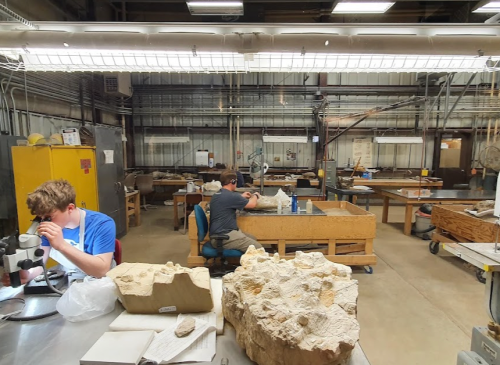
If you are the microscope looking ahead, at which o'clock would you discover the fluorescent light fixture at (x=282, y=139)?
The fluorescent light fixture is roughly at 11 o'clock from the microscope.

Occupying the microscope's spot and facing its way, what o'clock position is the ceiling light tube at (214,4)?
The ceiling light tube is roughly at 11 o'clock from the microscope.

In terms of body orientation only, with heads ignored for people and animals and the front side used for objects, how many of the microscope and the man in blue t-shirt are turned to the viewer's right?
1

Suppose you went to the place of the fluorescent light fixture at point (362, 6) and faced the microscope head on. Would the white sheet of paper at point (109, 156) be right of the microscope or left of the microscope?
right

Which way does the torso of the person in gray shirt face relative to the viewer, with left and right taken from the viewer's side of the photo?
facing away from the viewer and to the right of the viewer

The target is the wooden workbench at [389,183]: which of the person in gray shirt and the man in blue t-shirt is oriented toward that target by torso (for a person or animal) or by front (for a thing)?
the person in gray shirt

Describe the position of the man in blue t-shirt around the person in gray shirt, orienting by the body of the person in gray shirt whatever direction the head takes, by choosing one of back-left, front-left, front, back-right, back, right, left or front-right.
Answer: back

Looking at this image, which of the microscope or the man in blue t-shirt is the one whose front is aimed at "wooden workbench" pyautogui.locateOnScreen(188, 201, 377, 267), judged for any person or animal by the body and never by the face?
the microscope

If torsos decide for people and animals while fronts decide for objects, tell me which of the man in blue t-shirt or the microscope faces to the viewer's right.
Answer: the microscope

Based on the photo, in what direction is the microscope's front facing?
to the viewer's right

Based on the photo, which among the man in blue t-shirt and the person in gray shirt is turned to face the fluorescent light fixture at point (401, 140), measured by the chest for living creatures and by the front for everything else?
the person in gray shirt
